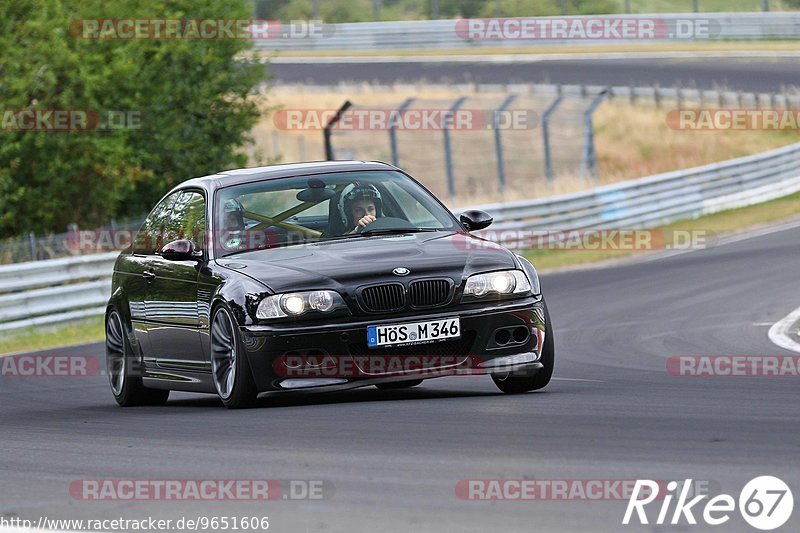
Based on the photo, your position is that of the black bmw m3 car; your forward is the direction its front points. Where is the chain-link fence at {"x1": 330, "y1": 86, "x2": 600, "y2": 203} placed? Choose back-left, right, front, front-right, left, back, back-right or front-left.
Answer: back-left
